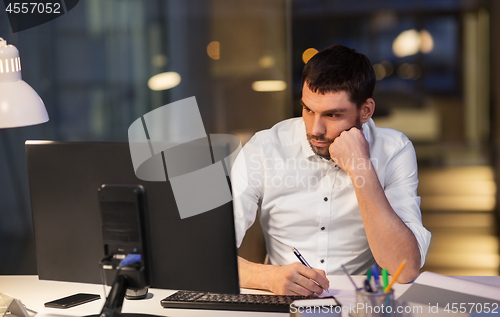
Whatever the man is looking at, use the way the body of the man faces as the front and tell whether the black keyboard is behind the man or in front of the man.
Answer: in front

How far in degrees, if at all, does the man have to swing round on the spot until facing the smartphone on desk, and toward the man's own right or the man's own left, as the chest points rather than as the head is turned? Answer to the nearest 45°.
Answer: approximately 45° to the man's own right

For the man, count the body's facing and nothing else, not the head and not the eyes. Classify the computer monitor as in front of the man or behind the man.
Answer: in front

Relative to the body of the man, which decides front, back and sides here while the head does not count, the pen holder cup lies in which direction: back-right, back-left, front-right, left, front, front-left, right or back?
front

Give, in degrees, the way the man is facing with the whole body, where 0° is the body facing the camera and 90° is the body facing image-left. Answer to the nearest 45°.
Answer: approximately 0°

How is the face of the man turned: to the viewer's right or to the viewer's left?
to the viewer's left

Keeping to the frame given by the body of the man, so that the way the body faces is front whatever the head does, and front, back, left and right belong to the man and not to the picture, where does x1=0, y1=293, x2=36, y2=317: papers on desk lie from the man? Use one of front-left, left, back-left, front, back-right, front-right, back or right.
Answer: front-right
